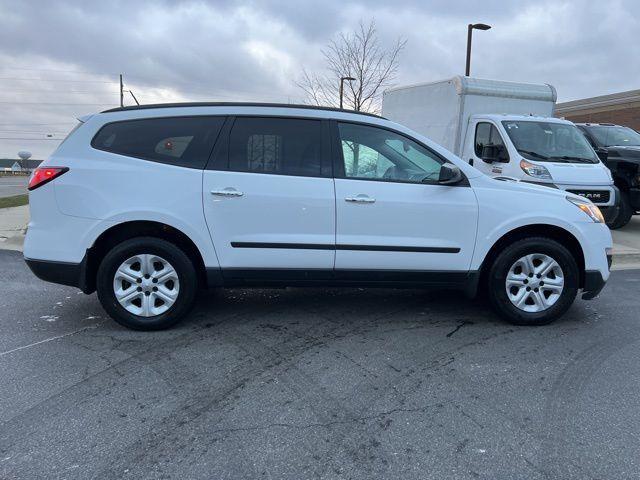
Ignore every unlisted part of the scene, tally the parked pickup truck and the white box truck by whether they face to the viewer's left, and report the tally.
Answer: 0

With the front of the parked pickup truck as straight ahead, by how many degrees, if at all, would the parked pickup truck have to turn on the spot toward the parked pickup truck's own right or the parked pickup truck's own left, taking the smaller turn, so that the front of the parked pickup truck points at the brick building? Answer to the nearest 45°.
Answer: approximately 135° to the parked pickup truck's own left

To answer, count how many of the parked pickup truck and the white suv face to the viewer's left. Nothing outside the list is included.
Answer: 0

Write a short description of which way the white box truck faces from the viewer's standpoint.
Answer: facing the viewer and to the right of the viewer

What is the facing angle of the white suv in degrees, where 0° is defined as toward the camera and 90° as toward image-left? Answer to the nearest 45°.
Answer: approximately 270°

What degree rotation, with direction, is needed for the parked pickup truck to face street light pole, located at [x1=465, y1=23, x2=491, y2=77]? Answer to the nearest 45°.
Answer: approximately 180°

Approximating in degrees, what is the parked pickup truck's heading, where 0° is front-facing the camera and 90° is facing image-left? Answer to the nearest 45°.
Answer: approximately 315°

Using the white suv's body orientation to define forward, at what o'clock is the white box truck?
The white box truck is roughly at 10 o'clock from the white suv.

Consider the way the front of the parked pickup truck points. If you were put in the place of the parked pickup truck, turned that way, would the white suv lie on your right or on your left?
on your right

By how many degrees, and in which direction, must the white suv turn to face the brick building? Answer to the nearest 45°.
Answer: approximately 45° to its left

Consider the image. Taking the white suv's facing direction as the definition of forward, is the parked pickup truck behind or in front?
in front

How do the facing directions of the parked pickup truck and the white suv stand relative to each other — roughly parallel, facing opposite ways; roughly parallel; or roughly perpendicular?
roughly perpendicular

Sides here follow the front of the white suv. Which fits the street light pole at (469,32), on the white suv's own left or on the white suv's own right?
on the white suv's own left
